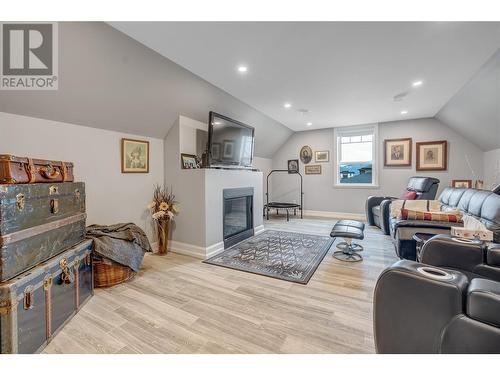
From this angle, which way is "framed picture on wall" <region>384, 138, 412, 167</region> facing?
toward the camera

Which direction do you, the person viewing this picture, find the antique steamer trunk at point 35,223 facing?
facing the viewer and to the right of the viewer

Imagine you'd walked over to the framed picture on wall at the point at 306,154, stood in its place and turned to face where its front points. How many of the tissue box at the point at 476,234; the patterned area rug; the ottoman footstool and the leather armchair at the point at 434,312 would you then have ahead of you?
4

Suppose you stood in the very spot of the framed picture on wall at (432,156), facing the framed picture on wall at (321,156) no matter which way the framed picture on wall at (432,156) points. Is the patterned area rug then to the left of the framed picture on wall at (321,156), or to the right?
left

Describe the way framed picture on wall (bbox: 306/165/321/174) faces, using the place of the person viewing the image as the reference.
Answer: facing the viewer

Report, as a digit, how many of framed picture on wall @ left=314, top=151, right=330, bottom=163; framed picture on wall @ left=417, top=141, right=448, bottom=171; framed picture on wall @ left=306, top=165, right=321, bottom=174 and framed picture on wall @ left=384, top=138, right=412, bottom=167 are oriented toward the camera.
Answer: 4

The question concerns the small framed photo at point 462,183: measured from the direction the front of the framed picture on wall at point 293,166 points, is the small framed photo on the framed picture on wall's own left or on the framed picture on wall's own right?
on the framed picture on wall's own left

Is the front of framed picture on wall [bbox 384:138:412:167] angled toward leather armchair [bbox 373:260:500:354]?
yes

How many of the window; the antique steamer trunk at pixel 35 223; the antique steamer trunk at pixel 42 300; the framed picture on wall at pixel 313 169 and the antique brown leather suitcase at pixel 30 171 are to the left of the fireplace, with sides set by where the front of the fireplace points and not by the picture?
2

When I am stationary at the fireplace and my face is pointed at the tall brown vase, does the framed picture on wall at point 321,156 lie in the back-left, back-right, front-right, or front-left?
back-right

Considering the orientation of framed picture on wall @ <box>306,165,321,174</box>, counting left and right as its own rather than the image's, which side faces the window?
left

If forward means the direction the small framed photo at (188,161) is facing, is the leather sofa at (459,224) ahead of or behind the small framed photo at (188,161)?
ahead

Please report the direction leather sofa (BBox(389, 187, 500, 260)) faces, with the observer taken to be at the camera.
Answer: facing the viewer and to the left of the viewer

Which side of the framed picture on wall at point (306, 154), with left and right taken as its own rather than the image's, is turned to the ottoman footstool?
front

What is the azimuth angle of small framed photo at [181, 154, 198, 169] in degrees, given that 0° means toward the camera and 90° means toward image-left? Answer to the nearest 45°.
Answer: approximately 315°

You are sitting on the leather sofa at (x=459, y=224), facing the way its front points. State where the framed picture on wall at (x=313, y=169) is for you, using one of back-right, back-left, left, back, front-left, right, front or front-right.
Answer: right

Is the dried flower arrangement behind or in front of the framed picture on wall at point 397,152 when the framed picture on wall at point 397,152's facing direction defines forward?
in front

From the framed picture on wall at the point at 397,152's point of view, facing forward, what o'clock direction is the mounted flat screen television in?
The mounted flat screen television is roughly at 1 o'clock from the framed picture on wall.
